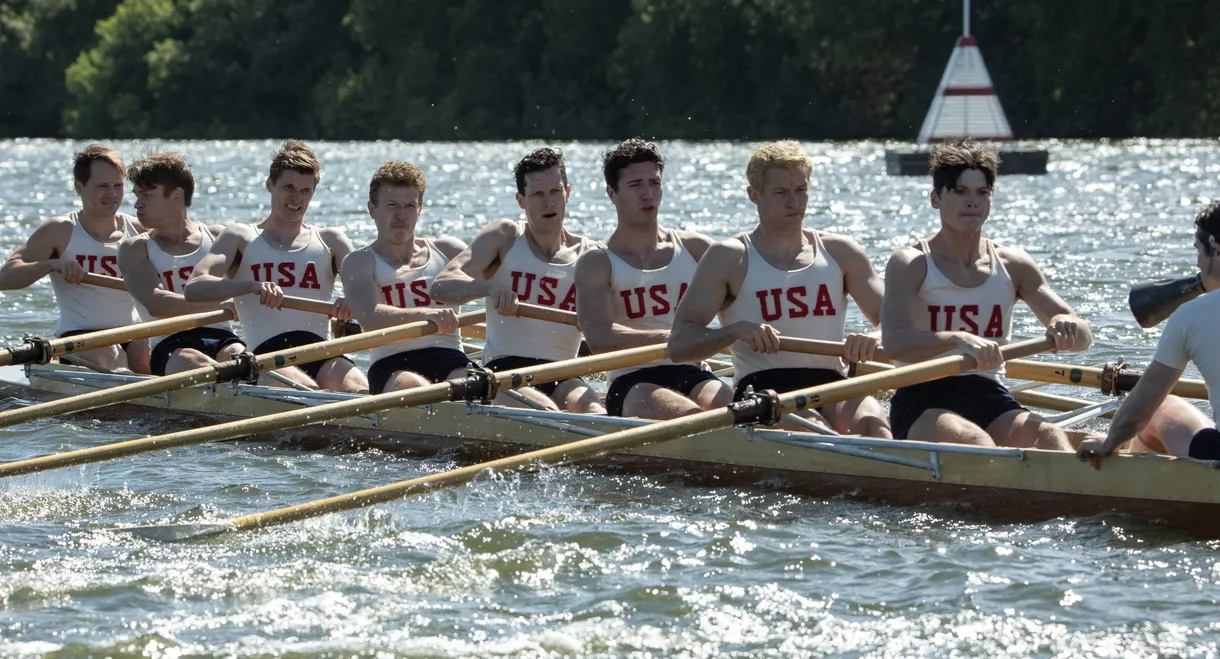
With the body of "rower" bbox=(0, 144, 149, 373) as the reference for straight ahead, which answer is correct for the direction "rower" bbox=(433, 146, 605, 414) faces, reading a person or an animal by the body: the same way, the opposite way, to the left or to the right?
the same way

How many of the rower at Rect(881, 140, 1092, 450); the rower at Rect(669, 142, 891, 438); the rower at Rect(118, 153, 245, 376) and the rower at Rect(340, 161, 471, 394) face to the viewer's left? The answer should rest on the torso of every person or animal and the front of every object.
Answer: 0

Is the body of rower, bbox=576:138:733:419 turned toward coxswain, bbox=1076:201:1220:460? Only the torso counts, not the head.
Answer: yes

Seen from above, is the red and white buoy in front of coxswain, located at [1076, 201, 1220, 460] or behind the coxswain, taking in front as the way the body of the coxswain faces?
in front

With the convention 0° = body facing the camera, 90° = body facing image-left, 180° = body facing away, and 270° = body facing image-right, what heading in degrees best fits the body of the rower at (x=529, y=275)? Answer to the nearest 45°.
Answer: approximately 315°

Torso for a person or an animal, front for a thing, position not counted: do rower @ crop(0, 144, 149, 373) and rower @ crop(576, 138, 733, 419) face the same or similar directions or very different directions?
same or similar directions

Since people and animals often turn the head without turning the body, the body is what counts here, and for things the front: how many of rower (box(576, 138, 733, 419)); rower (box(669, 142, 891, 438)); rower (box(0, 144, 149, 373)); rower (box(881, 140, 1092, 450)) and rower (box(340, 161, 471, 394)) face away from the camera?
0

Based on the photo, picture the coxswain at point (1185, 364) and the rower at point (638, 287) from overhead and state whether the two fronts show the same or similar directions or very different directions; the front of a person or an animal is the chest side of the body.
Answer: very different directions

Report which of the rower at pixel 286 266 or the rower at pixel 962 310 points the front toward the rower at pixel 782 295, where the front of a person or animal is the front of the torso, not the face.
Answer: the rower at pixel 286 266

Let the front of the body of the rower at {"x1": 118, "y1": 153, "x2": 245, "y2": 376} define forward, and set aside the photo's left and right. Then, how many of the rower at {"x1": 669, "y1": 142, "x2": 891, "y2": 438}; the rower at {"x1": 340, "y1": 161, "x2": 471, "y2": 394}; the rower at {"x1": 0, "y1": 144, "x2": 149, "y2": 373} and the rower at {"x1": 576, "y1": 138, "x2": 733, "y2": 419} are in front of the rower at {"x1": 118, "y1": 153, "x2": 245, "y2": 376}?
3

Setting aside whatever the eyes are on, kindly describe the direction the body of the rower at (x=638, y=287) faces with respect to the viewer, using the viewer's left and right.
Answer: facing the viewer and to the right of the viewer

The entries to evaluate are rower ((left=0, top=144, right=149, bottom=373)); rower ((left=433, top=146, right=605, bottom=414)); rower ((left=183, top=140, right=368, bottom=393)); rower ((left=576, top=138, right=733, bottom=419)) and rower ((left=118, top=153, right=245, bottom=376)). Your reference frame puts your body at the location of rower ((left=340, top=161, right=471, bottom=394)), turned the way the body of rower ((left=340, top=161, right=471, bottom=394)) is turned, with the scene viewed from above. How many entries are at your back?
3

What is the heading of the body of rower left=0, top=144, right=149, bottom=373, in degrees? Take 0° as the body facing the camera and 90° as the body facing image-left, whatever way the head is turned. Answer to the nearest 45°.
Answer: approximately 315°

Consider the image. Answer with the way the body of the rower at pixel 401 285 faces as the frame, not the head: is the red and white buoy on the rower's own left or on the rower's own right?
on the rower's own left

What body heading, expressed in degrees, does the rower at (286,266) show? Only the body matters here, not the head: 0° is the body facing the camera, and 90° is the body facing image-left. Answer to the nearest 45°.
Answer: approximately 315°

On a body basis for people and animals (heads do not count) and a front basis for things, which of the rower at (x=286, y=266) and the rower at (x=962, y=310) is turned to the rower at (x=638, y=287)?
the rower at (x=286, y=266)

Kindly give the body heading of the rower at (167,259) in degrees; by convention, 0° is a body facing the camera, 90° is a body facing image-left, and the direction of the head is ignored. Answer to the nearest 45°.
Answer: approximately 315°

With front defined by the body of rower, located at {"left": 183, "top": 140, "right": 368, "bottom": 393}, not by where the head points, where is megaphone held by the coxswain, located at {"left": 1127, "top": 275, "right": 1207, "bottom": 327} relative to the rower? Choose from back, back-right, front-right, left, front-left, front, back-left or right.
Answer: front

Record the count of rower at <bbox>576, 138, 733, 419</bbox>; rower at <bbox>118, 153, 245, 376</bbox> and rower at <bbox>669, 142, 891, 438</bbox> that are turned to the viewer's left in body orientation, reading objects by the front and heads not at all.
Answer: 0

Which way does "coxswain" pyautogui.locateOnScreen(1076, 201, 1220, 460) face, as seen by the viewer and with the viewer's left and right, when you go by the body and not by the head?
facing away from the viewer and to the left of the viewer
